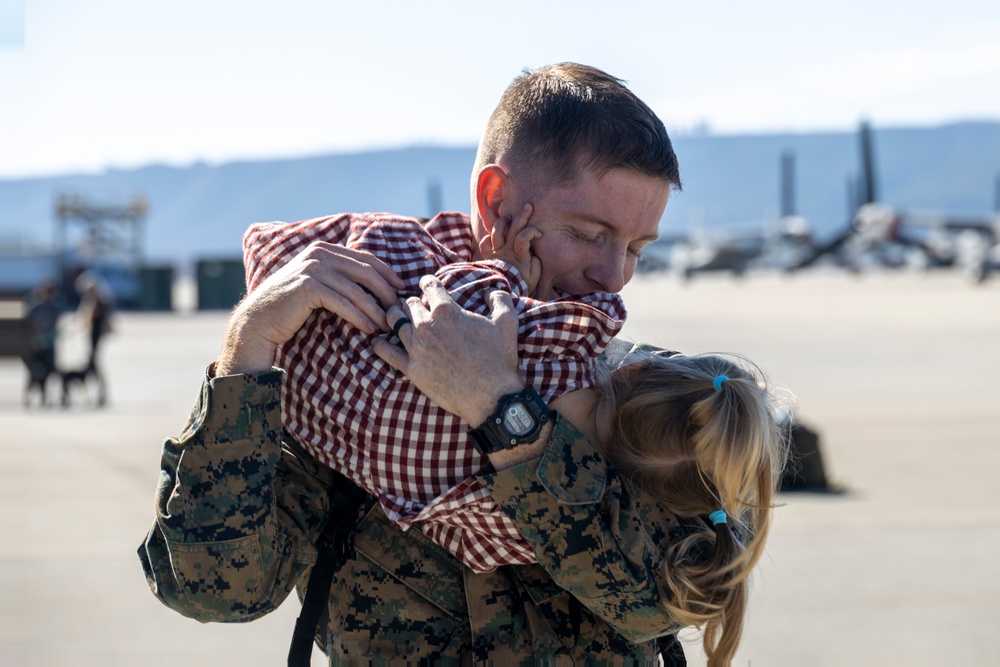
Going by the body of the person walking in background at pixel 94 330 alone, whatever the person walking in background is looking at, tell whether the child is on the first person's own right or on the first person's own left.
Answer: on the first person's own left

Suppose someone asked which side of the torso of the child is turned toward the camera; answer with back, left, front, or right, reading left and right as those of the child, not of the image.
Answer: back

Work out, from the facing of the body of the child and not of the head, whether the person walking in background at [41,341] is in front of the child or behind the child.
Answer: in front

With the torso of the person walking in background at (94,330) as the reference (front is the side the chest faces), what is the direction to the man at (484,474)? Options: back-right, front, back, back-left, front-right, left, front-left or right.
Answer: left

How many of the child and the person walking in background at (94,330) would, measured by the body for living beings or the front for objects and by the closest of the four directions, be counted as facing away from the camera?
1

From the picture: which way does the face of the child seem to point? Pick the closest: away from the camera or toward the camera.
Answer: away from the camera

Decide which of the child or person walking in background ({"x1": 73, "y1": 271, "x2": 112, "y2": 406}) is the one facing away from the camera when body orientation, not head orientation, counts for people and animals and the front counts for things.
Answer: the child

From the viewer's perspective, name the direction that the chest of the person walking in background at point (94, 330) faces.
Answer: to the viewer's left

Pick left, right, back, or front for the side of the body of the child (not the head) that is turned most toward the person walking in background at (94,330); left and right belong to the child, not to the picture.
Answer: front

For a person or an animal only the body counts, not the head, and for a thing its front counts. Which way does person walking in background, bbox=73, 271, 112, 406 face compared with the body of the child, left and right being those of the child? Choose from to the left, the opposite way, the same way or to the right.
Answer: to the left

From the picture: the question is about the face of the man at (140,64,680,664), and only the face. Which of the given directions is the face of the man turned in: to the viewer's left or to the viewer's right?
to the viewer's right
